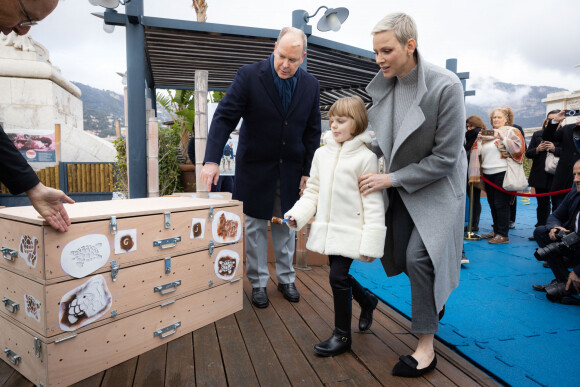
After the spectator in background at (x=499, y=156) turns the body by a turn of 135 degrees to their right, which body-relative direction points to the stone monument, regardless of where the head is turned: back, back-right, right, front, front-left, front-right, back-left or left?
left

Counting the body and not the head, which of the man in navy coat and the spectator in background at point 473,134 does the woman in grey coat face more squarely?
the man in navy coat

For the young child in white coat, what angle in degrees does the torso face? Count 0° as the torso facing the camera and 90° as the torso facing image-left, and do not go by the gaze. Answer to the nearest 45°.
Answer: approximately 45°

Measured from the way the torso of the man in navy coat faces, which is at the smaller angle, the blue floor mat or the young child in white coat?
the young child in white coat

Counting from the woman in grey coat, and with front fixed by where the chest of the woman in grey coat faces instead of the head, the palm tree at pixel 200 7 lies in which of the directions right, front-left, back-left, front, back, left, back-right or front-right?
right

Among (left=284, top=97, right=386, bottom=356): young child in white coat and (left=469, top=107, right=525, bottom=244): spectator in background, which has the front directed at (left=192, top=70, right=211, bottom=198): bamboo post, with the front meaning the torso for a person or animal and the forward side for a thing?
the spectator in background

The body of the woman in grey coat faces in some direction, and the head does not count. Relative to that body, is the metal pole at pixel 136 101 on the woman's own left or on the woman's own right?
on the woman's own right

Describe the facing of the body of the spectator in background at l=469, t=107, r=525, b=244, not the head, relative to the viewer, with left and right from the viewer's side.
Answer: facing the viewer and to the left of the viewer

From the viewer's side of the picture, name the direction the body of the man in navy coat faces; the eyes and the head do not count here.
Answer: toward the camera

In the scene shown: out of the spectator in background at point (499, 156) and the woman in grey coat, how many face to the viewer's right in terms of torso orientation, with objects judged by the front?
0

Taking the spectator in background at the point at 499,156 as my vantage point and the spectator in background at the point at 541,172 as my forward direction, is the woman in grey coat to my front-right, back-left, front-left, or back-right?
back-right

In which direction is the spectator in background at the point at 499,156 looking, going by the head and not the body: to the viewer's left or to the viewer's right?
to the viewer's left
